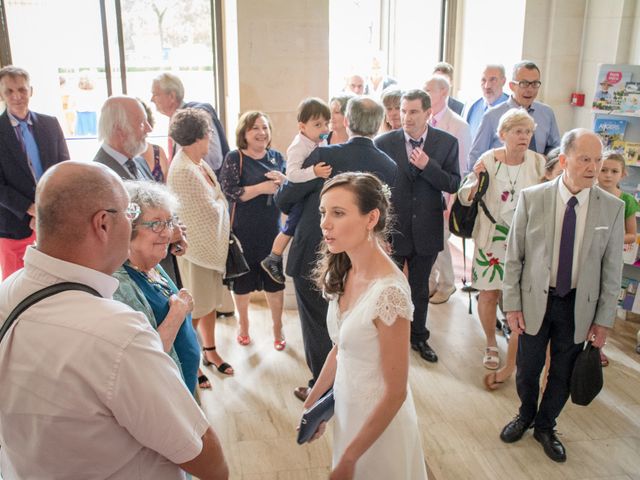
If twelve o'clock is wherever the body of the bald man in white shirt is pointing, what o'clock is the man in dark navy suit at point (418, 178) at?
The man in dark navy suit is roughly at 12 o'clock from the bald man in white shirt.

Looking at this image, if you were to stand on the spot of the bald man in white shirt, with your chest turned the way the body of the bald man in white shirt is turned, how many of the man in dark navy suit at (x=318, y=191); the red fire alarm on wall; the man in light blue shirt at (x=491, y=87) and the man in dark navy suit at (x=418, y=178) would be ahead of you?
4

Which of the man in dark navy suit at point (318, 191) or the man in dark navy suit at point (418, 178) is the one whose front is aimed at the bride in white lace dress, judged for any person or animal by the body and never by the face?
the man in dark navy suit at point (418, 178)

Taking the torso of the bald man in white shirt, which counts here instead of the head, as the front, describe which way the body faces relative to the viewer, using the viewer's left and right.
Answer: facing away from the viewer and to the right of the viewer

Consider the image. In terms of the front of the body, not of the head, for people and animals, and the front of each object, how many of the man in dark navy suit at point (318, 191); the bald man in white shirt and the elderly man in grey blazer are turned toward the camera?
1

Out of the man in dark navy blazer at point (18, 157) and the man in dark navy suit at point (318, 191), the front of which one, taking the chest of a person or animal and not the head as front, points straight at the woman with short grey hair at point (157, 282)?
the man in dark navy blazer at point (18, 157)

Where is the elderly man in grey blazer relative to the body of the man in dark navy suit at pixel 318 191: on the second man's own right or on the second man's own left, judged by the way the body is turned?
on the second man's own right

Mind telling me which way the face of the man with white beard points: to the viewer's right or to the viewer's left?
to the viewer's right

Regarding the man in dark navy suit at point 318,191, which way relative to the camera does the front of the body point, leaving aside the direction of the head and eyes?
away from the camera

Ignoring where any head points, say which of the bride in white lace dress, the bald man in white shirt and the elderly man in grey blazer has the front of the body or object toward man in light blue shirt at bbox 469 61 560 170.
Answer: the bald man in white shirt
